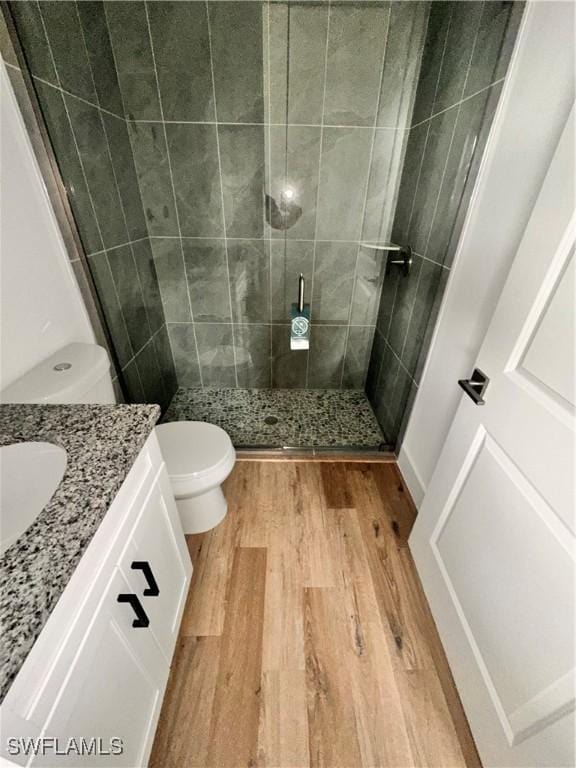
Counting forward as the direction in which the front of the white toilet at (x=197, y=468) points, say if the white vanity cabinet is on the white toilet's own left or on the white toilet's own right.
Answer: on the white toilet's own right

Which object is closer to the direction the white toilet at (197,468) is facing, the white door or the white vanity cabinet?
the white door

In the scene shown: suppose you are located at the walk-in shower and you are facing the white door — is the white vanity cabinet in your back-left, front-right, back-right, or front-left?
front-right

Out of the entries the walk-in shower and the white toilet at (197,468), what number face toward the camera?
1

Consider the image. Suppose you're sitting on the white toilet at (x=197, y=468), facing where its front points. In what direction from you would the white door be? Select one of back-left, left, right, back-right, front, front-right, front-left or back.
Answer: front-right

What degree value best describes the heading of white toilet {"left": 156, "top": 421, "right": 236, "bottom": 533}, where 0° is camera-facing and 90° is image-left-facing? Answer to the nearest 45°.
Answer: approximately 270°

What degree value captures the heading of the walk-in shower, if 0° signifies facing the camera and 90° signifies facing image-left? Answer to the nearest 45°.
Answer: approximately 0°

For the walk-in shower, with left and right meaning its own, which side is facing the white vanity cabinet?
front

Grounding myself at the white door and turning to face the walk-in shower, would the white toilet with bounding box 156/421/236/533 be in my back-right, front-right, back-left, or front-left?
front-left
